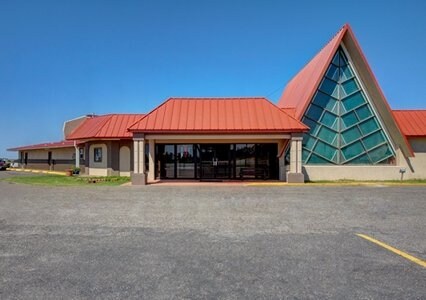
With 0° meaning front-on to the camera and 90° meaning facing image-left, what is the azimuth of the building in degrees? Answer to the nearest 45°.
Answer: approximately 0°
